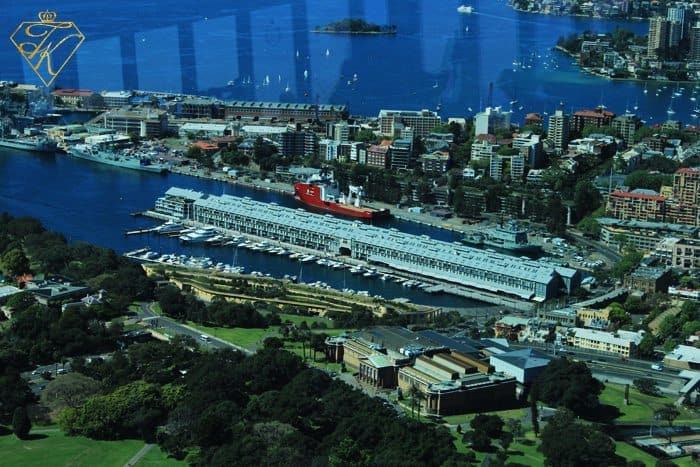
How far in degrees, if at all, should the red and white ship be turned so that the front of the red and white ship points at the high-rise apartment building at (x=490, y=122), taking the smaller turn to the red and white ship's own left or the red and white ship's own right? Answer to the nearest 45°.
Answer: approximately 90° to the red and white ship's own right

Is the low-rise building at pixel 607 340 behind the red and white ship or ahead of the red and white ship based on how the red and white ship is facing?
behind

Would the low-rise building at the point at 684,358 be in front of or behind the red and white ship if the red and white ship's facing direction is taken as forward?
behind

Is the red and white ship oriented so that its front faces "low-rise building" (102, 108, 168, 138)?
yes

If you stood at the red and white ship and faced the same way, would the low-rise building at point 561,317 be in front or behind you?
behind

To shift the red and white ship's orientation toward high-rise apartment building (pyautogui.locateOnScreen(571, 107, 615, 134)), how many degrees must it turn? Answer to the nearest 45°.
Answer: approximately 90° to its right

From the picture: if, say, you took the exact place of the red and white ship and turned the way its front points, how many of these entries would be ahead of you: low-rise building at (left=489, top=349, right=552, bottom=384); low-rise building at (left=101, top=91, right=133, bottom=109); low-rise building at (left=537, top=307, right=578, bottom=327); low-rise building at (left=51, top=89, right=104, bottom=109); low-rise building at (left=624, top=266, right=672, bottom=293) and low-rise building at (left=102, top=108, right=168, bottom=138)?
3

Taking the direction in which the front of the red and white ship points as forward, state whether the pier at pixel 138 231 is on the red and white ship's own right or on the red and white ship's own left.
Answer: on the red and white ship's own left

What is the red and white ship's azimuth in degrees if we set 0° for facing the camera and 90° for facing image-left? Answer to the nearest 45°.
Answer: approximately 135°

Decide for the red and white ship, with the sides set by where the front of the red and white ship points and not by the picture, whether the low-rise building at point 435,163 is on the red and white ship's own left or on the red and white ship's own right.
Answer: on the red and white ship's own right

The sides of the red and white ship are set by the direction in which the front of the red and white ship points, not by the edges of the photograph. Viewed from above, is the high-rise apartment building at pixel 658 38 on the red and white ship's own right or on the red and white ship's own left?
on the red and white ship's own right

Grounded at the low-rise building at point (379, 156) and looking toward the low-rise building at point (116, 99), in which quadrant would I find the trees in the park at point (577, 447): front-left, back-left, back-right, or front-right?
back-left

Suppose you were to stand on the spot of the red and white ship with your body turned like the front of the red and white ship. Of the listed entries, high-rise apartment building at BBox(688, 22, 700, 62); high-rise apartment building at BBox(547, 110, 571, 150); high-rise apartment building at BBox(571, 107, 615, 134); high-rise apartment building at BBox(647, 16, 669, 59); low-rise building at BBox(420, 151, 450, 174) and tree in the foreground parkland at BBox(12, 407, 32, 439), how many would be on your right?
5

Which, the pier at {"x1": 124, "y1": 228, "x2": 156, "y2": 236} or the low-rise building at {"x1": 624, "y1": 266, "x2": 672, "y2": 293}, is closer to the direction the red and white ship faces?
the pier
